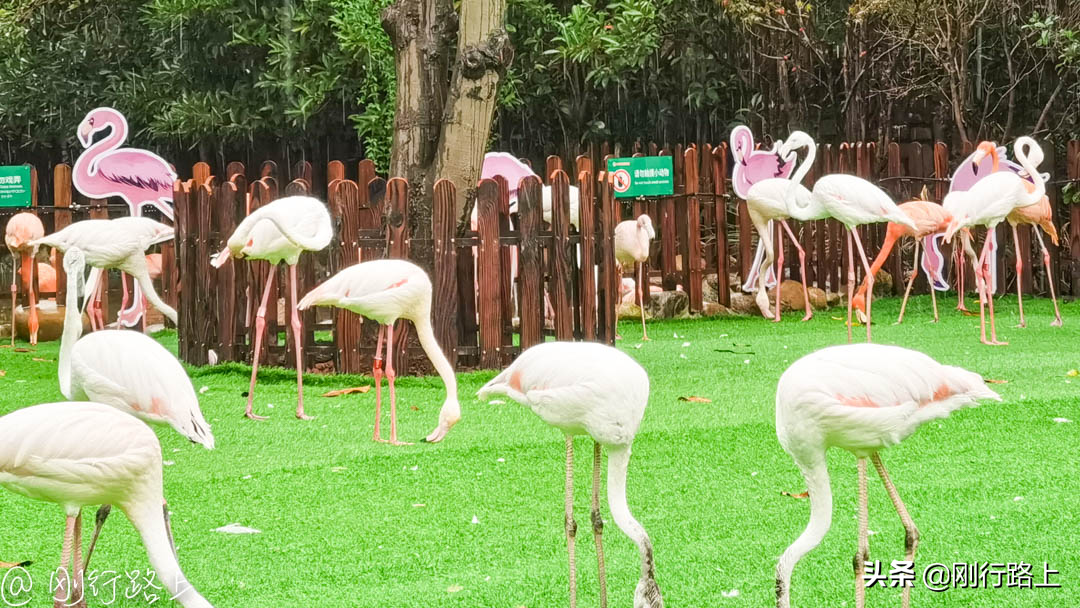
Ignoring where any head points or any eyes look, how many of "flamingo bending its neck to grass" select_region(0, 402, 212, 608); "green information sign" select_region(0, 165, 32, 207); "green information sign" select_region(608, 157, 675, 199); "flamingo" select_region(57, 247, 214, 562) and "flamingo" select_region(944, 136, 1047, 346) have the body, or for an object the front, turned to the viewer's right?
2

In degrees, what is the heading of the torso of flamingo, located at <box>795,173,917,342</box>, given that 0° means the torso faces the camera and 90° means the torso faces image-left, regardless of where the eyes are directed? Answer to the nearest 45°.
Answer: approximately 90°

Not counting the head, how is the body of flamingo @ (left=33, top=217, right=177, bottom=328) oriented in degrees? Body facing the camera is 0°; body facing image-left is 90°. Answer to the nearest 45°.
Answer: approximately 270°

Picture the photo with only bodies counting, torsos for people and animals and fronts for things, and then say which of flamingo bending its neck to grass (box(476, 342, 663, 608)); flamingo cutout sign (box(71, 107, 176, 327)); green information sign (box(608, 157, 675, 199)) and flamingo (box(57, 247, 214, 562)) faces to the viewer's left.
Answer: the flamingo

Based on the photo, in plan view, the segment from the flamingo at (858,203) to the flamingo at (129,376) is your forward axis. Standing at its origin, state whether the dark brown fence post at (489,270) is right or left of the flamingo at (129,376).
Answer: right

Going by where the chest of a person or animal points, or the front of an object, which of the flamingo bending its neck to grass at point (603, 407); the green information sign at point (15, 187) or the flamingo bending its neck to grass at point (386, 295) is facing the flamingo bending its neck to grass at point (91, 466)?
the green information sign

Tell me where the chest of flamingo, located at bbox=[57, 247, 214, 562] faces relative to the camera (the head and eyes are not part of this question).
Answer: to the viewer's left

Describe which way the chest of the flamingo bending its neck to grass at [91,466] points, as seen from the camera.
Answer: to the viewer's right

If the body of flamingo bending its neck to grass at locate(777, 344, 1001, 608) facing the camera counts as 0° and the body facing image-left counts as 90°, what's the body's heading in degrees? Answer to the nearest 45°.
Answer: approximately 90°

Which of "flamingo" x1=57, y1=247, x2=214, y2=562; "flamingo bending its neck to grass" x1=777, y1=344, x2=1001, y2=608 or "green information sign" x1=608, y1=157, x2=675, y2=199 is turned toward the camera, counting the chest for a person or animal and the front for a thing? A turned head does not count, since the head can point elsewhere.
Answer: the green information sign

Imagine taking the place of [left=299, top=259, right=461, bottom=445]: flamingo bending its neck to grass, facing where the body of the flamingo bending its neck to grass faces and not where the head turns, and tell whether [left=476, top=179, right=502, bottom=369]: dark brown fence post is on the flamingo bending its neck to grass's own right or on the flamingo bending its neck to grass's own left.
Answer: on the flamingo bending its neck to grass's own left

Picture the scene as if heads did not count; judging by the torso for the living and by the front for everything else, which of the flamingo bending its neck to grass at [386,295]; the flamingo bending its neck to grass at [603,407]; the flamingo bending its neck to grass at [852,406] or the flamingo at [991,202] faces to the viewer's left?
the flamingo bending its neck to grass at [852,406]
